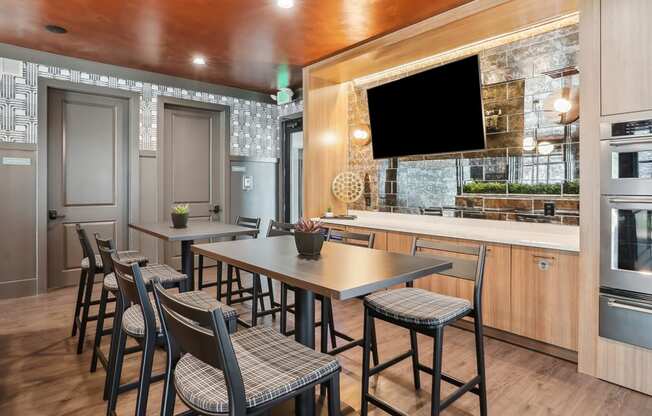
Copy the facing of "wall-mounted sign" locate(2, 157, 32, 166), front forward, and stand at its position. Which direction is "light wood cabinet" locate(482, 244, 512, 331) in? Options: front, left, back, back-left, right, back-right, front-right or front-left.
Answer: front-left

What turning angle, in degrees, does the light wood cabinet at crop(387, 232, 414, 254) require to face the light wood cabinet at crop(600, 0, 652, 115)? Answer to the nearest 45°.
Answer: approximately 90° to its left

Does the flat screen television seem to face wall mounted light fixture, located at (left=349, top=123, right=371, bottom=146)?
no

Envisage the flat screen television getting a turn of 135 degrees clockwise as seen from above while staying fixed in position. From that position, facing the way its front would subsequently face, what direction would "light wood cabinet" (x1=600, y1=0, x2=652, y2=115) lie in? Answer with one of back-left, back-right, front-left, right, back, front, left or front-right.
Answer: back-right

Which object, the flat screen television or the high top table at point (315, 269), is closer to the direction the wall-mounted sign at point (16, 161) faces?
the high top table

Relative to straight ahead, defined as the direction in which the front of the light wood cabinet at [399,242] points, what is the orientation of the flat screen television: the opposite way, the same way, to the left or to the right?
the same way

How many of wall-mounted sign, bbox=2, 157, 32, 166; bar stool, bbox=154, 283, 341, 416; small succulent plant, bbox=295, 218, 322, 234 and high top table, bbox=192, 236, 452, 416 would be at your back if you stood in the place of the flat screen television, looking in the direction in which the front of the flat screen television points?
0

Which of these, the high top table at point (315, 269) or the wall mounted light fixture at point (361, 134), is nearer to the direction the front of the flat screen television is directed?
the high top table

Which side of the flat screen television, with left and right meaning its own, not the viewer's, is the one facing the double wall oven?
left

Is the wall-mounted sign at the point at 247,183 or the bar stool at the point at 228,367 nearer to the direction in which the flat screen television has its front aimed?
the bar stool

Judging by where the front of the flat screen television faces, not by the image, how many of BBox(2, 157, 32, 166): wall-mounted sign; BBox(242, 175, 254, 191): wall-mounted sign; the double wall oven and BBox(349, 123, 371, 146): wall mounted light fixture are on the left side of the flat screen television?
1

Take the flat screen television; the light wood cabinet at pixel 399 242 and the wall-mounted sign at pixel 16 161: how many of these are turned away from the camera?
0

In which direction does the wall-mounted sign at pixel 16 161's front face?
toward the camera

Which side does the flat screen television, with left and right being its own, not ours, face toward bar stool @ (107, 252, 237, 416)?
front

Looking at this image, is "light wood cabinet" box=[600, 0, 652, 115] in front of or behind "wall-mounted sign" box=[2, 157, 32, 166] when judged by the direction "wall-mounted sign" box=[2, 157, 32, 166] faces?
in front

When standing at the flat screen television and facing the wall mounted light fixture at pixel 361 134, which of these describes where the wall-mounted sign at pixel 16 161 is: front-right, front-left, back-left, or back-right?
front-left
